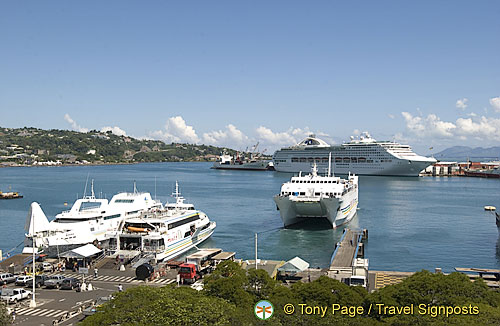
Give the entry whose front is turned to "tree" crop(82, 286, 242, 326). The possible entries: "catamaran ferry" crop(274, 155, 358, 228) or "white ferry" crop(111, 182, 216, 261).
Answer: the catamaran ferry

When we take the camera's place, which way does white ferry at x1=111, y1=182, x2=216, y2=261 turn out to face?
facing away from the viewer and to the right of the viewer

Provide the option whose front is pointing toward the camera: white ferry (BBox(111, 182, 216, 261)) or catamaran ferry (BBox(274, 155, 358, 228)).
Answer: the catamaran ferry

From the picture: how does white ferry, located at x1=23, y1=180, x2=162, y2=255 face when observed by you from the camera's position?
facing the viewer and to the left of the viewer

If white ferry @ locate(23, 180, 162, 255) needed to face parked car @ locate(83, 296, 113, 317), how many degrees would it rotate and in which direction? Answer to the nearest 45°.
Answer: approximately 45° to its left

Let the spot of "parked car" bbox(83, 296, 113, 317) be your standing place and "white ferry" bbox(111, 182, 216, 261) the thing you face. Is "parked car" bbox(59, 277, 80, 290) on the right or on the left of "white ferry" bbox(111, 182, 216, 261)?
left

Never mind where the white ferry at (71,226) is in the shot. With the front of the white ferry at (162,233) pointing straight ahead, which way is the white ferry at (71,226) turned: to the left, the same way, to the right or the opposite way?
the opposite way

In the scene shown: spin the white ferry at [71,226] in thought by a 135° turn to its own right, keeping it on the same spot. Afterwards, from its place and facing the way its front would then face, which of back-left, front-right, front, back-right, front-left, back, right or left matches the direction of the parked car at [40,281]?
back

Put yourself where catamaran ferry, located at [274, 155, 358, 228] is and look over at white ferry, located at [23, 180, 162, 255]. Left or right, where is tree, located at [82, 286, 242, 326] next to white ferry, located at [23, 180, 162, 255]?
left

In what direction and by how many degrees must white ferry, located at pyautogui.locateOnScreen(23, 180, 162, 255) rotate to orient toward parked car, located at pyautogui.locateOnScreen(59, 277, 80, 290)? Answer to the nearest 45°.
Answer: approximately 45° to its left

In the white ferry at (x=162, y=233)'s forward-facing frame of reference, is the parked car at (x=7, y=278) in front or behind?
behind

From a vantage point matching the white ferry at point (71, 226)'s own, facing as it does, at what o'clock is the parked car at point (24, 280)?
The parked car is roughly at 11 o'clock from the white ferry.

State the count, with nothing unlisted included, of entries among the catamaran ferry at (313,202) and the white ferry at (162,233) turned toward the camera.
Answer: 1

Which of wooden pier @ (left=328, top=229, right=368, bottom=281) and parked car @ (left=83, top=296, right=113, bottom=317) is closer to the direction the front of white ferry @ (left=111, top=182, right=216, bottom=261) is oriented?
the wooden pier

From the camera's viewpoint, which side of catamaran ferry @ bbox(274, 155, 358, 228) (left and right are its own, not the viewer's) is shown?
front

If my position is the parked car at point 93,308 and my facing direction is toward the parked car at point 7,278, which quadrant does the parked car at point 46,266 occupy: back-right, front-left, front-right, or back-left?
front-right
